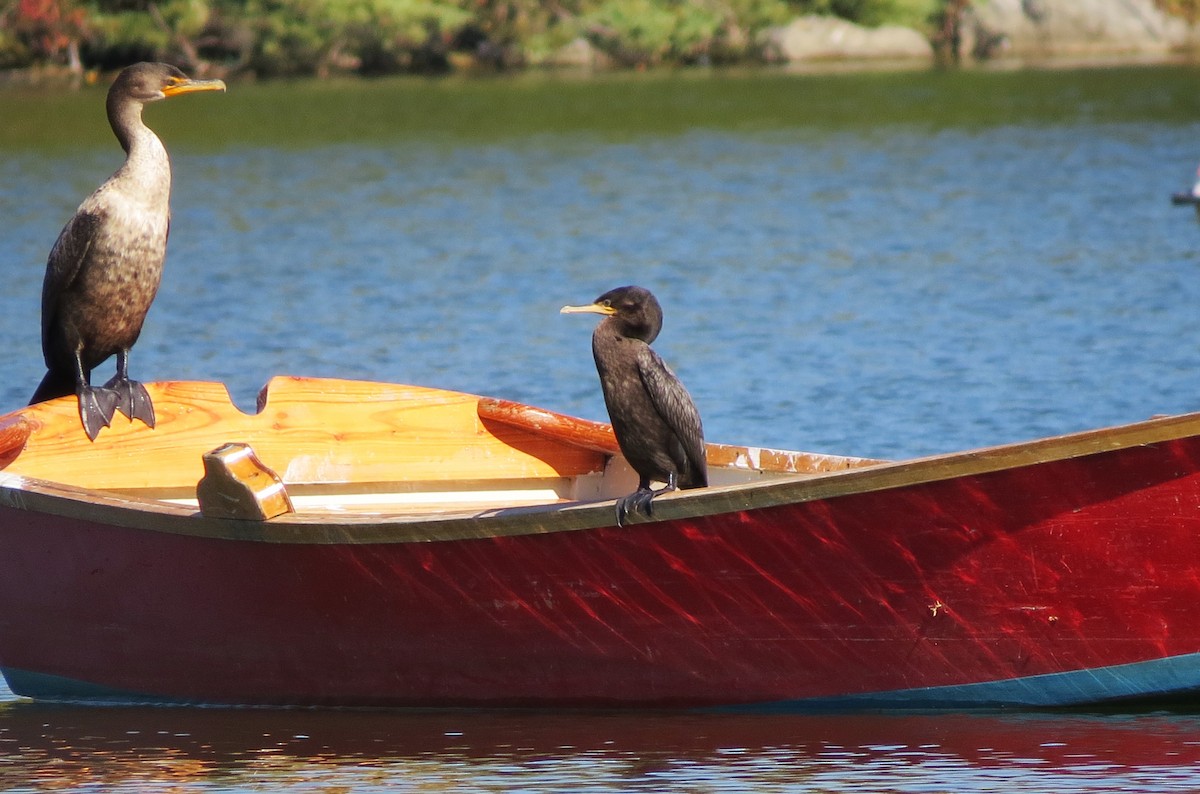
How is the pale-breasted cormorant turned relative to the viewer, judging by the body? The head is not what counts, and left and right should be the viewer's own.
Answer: facing the viewer and to the right of the viewer

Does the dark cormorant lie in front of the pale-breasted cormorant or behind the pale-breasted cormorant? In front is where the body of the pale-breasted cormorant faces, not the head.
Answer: in front
